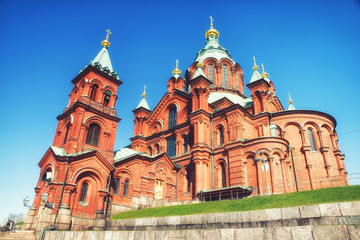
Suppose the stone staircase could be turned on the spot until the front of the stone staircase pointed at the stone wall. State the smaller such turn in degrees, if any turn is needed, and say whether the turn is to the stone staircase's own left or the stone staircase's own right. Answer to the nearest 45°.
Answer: approximately 45° to the stone staircase's own left

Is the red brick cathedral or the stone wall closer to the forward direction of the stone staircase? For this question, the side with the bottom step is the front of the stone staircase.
the stone wall

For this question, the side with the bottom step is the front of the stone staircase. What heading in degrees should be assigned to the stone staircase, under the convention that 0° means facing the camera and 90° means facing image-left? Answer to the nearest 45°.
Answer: approximately 0°
